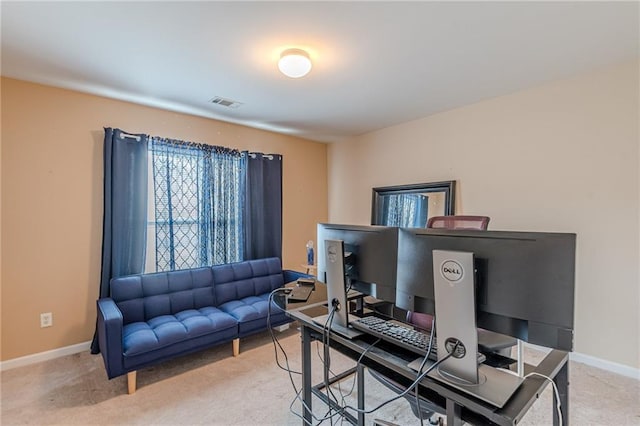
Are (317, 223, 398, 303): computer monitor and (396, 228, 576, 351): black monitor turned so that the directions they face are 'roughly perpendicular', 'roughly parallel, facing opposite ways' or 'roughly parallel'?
roughly parallel

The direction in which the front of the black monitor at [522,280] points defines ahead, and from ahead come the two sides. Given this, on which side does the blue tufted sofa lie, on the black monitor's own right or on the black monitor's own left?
on the black monitor's own left

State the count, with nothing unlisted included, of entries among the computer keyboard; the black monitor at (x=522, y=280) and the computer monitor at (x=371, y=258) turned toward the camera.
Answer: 0

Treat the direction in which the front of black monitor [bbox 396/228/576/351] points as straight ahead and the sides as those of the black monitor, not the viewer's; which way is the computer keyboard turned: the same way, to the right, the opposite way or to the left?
the same way

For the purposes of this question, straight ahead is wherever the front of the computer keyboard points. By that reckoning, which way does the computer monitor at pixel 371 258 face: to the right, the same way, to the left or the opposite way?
the same way

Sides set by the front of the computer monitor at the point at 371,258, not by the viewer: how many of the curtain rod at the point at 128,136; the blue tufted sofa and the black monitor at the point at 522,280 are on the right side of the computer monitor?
1

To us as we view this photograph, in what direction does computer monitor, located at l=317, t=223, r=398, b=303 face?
facing away from the viewer and to the right of the viewer

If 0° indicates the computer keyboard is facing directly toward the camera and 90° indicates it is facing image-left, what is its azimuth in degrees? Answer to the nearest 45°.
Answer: approximately 225°
